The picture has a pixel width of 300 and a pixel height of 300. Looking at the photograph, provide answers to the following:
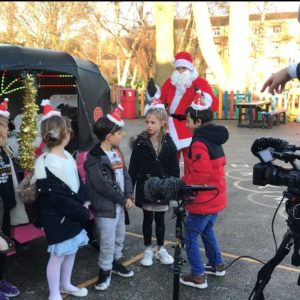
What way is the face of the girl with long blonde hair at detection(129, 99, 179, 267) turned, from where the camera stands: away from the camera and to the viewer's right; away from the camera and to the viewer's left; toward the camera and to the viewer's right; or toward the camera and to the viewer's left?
toward the camera and to the viewer's left

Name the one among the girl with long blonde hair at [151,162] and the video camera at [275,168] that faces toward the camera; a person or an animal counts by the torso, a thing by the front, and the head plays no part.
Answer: the girl with long blonde hair

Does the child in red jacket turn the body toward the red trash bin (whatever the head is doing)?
no

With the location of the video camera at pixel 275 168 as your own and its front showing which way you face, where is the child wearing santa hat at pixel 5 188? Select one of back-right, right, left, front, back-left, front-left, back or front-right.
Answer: front

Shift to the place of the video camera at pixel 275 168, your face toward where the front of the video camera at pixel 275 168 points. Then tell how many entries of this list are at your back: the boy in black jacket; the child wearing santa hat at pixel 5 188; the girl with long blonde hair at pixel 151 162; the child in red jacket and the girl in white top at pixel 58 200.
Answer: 0

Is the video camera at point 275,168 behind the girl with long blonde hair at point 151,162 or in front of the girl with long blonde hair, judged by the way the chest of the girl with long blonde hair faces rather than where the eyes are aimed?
in front

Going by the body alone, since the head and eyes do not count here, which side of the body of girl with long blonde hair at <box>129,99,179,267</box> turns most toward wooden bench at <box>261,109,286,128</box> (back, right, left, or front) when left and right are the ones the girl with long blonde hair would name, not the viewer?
back

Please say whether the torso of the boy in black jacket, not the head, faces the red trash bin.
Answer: no

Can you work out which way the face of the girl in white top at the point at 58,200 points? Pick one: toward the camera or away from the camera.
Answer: away from the camera

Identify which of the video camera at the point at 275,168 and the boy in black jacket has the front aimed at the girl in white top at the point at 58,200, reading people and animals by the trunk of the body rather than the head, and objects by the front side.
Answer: the video camera

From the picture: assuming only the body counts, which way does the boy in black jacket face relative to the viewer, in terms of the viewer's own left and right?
facing the viewer and to the right of the viewer

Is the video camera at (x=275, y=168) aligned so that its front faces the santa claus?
no

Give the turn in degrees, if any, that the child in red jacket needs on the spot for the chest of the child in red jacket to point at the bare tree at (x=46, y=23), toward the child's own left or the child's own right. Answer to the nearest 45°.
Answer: approximately 45° to the child's own right

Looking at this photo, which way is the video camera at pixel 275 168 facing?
to the viewer's left

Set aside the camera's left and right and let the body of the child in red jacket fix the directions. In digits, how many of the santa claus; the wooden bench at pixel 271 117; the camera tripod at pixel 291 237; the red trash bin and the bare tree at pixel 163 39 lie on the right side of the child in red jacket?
4

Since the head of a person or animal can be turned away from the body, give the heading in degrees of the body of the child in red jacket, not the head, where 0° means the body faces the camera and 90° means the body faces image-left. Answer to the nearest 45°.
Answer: approximately 90°

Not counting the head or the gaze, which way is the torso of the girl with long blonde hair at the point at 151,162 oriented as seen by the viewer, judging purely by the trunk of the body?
toward the camera

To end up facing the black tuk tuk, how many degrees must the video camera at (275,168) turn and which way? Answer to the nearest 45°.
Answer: approximately 45° to its right

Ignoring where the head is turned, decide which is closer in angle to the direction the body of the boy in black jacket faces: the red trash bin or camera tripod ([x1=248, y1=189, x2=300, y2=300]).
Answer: the camera tripod
